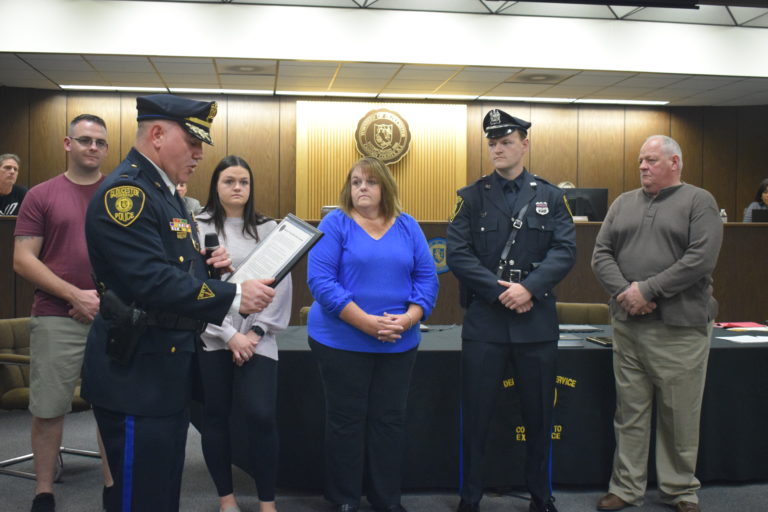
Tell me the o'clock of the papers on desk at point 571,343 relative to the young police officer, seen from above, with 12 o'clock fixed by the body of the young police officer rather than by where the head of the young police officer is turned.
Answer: The papers on desk is roughly at 7 o'clock from the young police officer.

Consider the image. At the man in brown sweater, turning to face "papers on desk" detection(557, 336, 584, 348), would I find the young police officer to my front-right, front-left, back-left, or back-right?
front-left

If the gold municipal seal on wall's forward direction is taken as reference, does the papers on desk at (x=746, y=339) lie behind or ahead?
ahead

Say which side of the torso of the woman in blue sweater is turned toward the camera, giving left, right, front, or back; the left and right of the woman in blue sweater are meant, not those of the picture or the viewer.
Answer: front

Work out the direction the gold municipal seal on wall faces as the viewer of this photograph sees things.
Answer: facing the viewer

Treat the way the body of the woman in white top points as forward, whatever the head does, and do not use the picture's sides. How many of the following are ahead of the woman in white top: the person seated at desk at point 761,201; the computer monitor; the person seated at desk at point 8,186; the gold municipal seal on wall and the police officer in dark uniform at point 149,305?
1

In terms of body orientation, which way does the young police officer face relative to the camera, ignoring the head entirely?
toward the camera

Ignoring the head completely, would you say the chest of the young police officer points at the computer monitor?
no

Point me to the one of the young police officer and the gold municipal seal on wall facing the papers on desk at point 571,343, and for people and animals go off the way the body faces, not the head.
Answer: the gold municipal seal on wall

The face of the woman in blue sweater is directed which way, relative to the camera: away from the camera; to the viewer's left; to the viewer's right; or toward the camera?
toward the camera

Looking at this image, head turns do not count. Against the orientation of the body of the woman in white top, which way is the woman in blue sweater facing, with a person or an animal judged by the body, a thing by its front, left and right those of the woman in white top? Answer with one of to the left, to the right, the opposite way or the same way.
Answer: the same way

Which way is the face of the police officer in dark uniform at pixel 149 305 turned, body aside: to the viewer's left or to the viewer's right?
to the viewer's right

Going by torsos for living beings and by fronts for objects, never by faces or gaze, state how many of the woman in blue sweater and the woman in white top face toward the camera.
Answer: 2

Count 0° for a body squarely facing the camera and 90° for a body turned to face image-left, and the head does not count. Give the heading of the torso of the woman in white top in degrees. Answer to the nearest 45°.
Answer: approximately 0°
